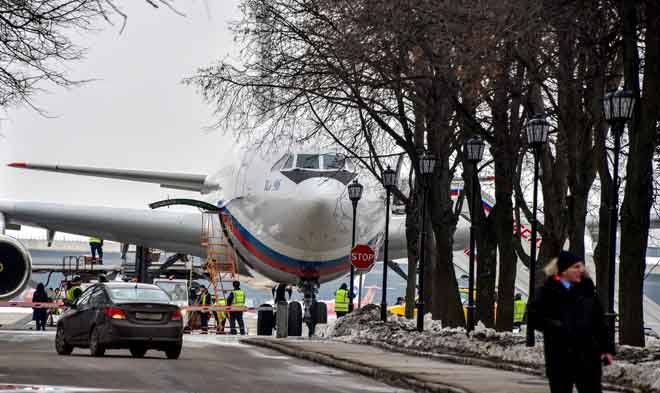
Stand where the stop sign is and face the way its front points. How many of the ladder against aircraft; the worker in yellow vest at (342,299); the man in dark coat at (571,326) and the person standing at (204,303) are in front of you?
1

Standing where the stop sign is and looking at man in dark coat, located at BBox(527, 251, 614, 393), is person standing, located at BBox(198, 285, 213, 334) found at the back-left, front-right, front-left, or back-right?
back-right

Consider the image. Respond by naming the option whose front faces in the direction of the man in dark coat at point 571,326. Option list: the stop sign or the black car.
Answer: the stop sign

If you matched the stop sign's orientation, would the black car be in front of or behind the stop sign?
in front

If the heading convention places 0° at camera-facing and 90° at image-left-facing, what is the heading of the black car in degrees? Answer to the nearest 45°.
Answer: approximately 135°

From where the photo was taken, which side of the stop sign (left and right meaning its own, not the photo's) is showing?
front

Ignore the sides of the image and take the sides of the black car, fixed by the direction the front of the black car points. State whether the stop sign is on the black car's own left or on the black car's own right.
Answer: on the black car's own right

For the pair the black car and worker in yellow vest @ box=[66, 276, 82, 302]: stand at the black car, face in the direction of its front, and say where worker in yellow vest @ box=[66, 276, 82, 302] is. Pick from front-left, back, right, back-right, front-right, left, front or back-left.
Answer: front-right

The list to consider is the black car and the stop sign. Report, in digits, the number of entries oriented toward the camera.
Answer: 1
